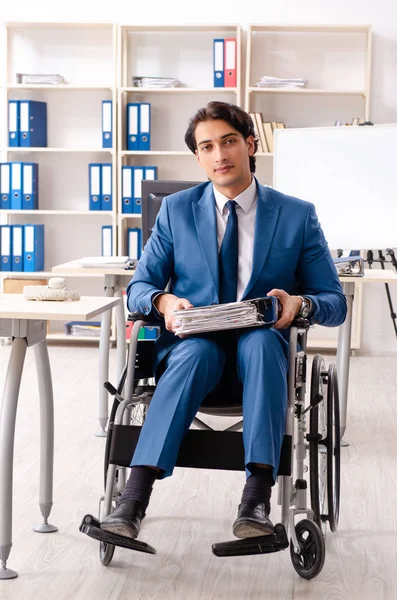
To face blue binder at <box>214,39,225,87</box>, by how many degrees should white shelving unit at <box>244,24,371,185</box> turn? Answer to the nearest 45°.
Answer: approximately 45° to its right

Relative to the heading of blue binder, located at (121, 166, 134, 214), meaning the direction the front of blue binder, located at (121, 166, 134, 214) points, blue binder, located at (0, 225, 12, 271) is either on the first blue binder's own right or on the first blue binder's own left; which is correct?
on the first blue binder's own right

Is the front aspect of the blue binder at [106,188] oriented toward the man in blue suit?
yes

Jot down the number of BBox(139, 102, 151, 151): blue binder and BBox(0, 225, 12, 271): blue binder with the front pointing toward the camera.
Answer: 2

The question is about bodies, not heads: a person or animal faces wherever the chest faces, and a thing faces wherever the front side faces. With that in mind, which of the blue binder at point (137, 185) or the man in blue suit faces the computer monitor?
the blue binder

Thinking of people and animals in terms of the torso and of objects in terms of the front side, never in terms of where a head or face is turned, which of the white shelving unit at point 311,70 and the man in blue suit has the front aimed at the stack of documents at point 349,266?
the white shelving unit

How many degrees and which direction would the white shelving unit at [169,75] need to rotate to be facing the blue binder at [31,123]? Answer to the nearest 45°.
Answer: approximately 90° to its right
